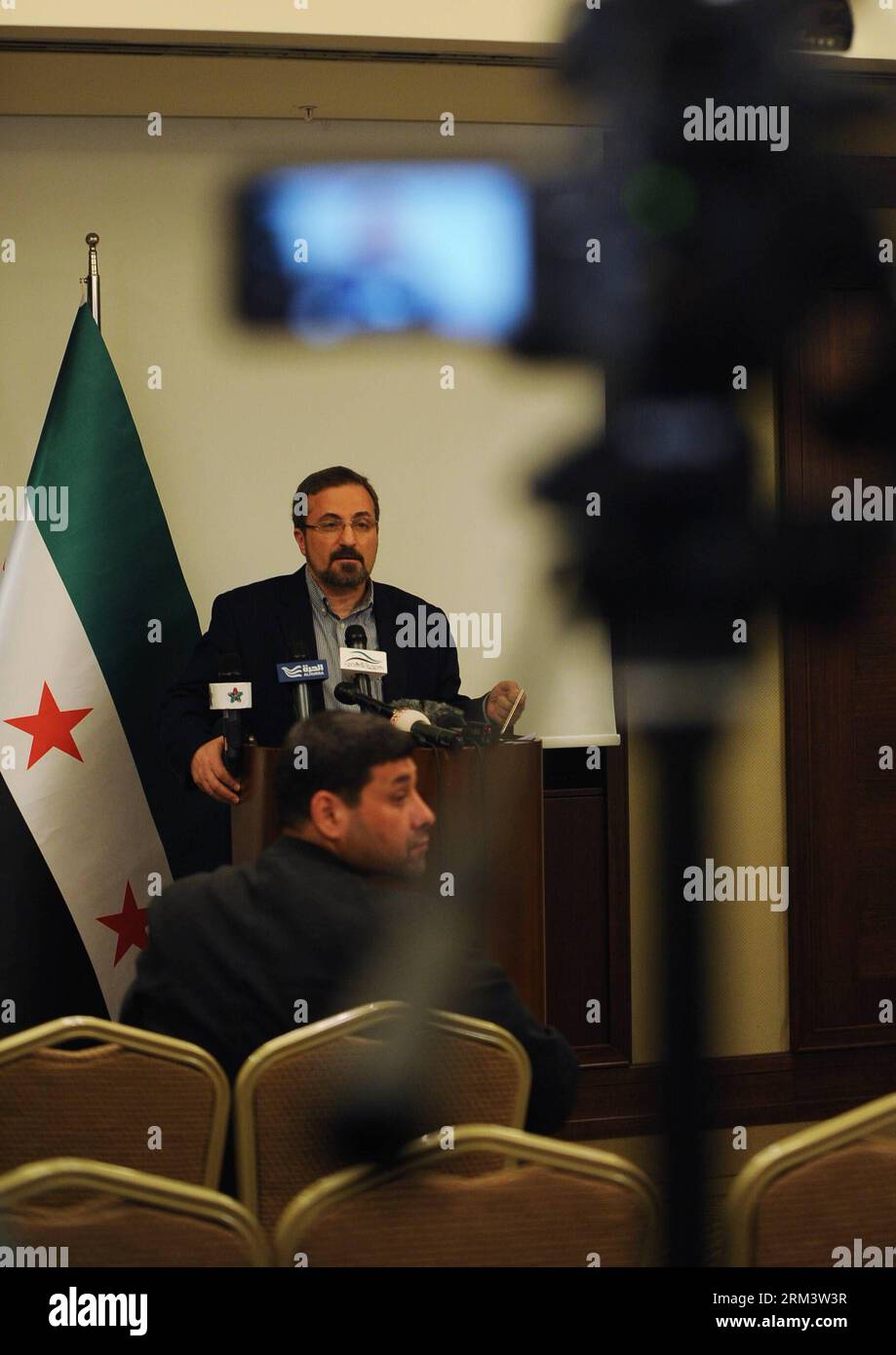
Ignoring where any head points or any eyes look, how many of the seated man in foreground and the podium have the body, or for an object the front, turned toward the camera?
1

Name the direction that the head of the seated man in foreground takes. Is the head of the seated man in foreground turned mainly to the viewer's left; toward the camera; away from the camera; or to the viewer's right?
to the viewer's right

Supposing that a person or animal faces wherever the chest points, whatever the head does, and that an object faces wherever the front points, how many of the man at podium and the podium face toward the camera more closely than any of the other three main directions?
2

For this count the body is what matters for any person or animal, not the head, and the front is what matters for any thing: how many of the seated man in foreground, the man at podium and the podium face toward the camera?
2

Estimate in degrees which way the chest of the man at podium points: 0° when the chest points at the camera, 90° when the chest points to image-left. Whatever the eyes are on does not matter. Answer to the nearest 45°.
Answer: approximately 0°

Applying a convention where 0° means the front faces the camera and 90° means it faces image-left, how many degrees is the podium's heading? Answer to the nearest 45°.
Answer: approximately 0°

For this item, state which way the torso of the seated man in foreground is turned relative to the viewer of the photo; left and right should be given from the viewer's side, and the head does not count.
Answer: facing away from the viewer and to the right of the viewer
